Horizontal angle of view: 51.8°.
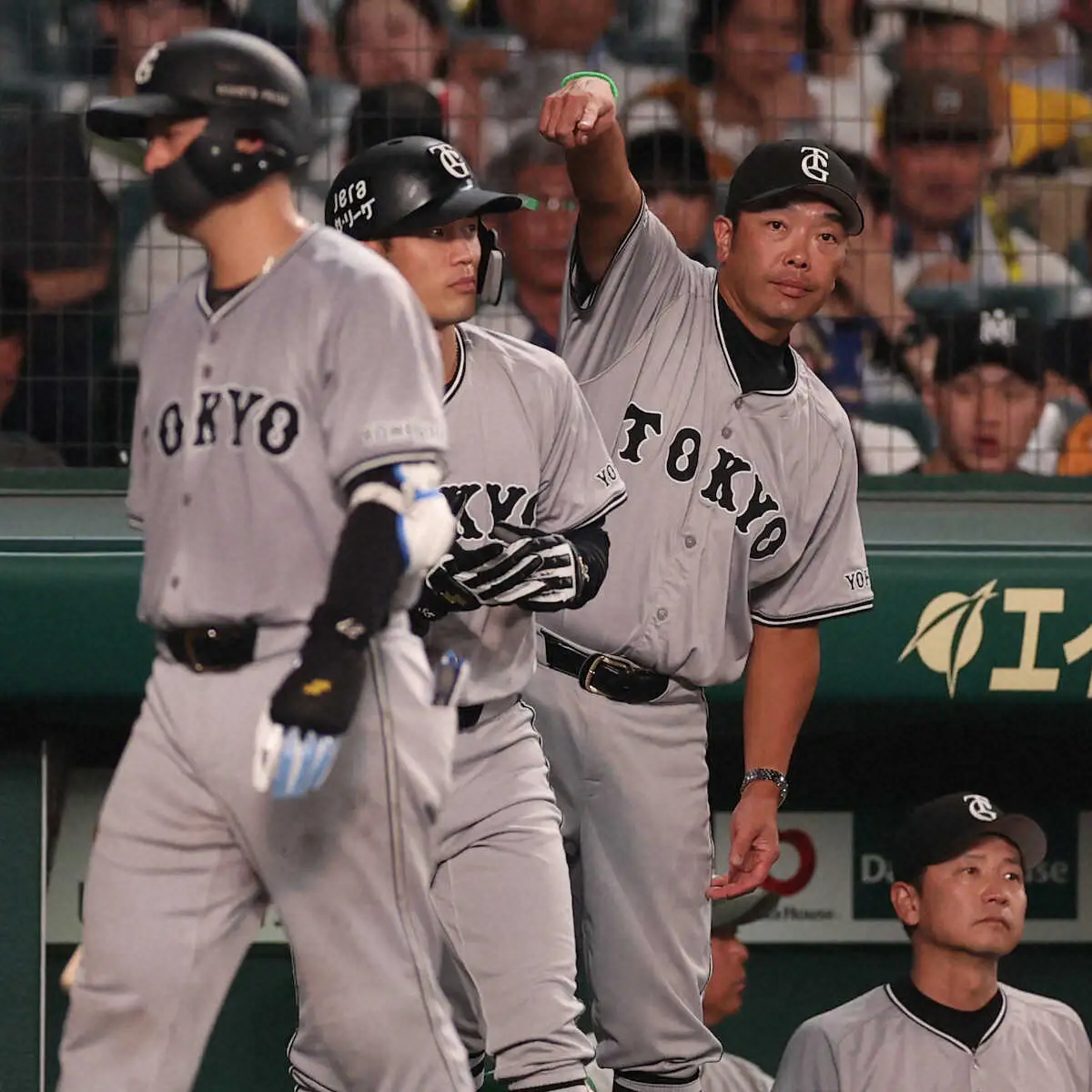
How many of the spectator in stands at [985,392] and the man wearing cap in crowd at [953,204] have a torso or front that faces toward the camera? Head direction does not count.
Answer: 2

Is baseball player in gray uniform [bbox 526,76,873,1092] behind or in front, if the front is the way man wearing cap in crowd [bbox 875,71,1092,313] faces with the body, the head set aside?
in front

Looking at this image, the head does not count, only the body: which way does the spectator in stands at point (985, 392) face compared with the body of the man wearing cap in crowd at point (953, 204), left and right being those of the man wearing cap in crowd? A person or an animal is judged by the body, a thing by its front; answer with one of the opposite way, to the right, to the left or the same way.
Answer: the same way

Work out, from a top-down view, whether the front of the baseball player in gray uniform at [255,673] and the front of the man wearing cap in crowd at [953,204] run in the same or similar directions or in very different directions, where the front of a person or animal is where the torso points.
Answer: same or similar directions

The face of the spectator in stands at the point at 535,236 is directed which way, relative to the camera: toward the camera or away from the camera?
toward the camera

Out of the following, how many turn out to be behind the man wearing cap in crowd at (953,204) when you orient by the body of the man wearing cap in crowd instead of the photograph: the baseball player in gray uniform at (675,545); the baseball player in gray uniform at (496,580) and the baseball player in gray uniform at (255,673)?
0

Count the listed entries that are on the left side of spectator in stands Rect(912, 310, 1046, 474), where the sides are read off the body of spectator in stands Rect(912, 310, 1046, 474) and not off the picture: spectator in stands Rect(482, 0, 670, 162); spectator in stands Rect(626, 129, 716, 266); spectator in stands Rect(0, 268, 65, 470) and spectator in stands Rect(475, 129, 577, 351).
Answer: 0

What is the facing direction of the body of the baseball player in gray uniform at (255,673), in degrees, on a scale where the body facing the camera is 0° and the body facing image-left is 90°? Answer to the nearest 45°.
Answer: approximately 45°

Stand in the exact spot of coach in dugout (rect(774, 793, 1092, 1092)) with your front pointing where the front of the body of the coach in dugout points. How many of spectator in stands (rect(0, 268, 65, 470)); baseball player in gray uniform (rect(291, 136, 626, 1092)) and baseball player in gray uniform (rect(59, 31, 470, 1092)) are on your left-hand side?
0

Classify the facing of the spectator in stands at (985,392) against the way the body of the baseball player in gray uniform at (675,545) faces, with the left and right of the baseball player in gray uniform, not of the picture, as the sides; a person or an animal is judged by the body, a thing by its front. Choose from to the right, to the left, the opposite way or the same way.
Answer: the same way

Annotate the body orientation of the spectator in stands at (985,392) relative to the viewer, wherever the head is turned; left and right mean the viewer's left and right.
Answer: facing the viewer
